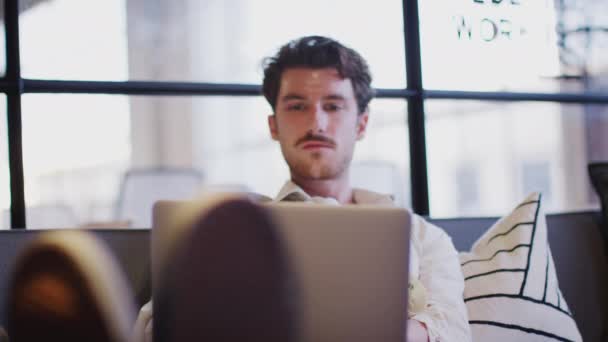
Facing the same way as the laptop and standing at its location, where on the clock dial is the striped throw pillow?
The striped throw pillow is roughly at 1 o'clock from the laptop.

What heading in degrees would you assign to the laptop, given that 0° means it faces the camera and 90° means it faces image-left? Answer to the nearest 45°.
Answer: approximately 180°
